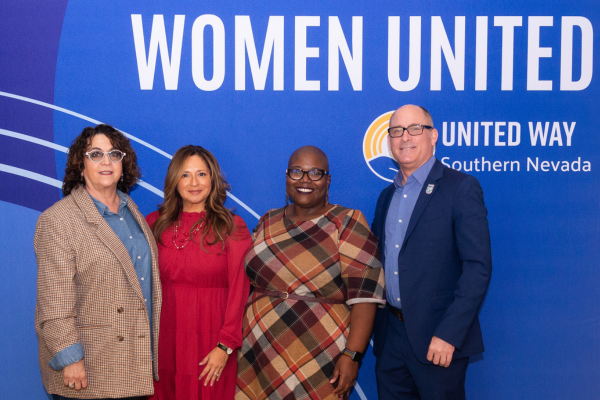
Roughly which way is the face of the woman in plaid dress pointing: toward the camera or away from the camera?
toward the camera

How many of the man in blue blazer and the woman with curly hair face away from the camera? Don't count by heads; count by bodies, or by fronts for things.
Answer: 0

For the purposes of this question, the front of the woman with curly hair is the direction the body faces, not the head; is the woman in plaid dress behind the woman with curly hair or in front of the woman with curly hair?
in front

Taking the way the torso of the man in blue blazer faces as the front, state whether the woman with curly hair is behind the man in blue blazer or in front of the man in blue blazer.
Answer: in front

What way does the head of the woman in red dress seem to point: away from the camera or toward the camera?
toward the camera

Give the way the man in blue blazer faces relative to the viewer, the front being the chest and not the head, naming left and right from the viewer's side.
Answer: facing the viewer and to the left of the viewer

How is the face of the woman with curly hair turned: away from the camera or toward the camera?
toward the camera

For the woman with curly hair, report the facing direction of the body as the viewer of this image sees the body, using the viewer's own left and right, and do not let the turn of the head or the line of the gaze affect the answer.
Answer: facing the viewer and to the right of the viewer
